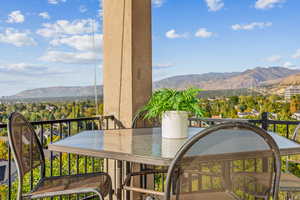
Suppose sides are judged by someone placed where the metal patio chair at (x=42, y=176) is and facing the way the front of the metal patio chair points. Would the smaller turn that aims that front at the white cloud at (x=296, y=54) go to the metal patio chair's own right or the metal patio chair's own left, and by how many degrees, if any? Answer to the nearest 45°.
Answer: approximately 45° to the metal patio chair's own left

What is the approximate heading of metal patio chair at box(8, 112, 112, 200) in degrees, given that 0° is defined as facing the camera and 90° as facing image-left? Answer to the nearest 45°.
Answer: approximately 270°

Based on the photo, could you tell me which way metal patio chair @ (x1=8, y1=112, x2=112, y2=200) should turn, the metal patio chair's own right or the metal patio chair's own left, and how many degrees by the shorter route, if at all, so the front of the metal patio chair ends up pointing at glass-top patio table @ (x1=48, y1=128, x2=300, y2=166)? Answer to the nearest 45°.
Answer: approximately 45° to the metal patio chair's own right

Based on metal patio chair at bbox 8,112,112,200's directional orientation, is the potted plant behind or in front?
in front

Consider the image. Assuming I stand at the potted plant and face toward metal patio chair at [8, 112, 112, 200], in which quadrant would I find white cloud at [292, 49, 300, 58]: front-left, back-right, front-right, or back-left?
back-right

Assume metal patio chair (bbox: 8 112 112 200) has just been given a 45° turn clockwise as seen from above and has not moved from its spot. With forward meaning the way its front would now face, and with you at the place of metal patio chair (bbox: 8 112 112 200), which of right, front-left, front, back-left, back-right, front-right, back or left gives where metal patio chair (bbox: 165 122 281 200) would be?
front

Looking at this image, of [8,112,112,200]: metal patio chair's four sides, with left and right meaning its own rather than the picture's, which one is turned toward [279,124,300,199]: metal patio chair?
front

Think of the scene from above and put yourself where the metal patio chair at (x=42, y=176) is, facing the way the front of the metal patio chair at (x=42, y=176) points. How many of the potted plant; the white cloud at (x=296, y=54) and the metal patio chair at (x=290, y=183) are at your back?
0
